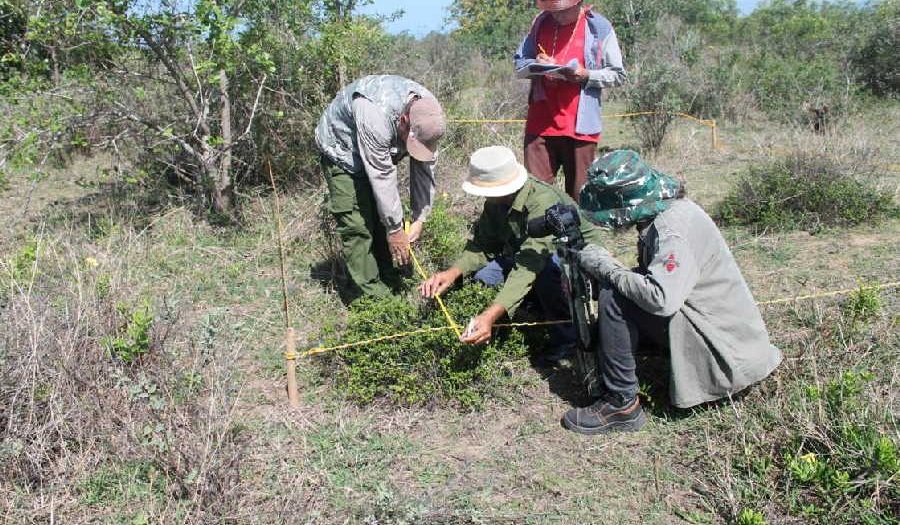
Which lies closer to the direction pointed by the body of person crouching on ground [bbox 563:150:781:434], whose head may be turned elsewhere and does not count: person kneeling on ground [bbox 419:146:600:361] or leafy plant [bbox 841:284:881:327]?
the person kneeling on ground

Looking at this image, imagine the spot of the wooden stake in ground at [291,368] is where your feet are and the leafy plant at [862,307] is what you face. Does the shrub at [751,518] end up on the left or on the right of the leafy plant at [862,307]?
right

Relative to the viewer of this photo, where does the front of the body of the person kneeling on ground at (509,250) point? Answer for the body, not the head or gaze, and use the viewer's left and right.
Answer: facing the viewer and to the left of the viewer

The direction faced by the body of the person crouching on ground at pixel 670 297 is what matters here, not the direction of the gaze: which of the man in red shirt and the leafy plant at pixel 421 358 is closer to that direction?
the leafy plant

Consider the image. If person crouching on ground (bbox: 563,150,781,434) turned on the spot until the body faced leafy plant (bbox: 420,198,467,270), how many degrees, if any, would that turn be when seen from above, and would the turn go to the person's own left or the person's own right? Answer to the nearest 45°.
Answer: approximately 45° to the person's own right

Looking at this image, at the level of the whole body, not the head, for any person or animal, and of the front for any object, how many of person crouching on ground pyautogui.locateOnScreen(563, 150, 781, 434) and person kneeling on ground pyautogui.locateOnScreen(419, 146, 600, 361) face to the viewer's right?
0

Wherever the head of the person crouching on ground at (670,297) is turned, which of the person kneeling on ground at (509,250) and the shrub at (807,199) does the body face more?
the person kneeling on ground

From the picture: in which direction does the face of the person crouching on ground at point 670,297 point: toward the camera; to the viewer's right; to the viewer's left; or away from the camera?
to the viewer's left

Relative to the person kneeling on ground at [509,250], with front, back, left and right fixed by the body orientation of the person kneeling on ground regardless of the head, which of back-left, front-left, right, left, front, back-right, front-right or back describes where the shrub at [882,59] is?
back

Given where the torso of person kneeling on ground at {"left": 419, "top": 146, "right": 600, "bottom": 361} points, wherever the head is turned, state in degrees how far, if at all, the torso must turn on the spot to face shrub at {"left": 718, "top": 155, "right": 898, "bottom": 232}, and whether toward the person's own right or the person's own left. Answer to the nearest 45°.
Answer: approximately 180°

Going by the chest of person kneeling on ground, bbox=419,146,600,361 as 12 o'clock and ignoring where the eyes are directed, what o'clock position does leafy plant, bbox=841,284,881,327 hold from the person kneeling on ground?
The leafy plant is roughly at 8 o'clock from the person kneeling on ground.

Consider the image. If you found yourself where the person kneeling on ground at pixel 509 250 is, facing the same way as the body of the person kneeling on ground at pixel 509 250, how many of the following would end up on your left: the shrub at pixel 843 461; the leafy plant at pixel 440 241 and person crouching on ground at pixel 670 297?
2

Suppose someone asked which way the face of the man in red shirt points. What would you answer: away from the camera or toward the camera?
toward the camera

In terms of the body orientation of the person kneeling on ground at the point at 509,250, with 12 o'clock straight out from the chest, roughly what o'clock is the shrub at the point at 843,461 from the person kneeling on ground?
The shrub is roughly at 9 o'clock from the person kneeling on ground.

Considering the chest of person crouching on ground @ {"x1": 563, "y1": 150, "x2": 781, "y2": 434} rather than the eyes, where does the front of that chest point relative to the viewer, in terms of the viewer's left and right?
facing to the left of the viewer

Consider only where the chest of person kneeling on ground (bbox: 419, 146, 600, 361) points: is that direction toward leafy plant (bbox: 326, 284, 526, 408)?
yes
